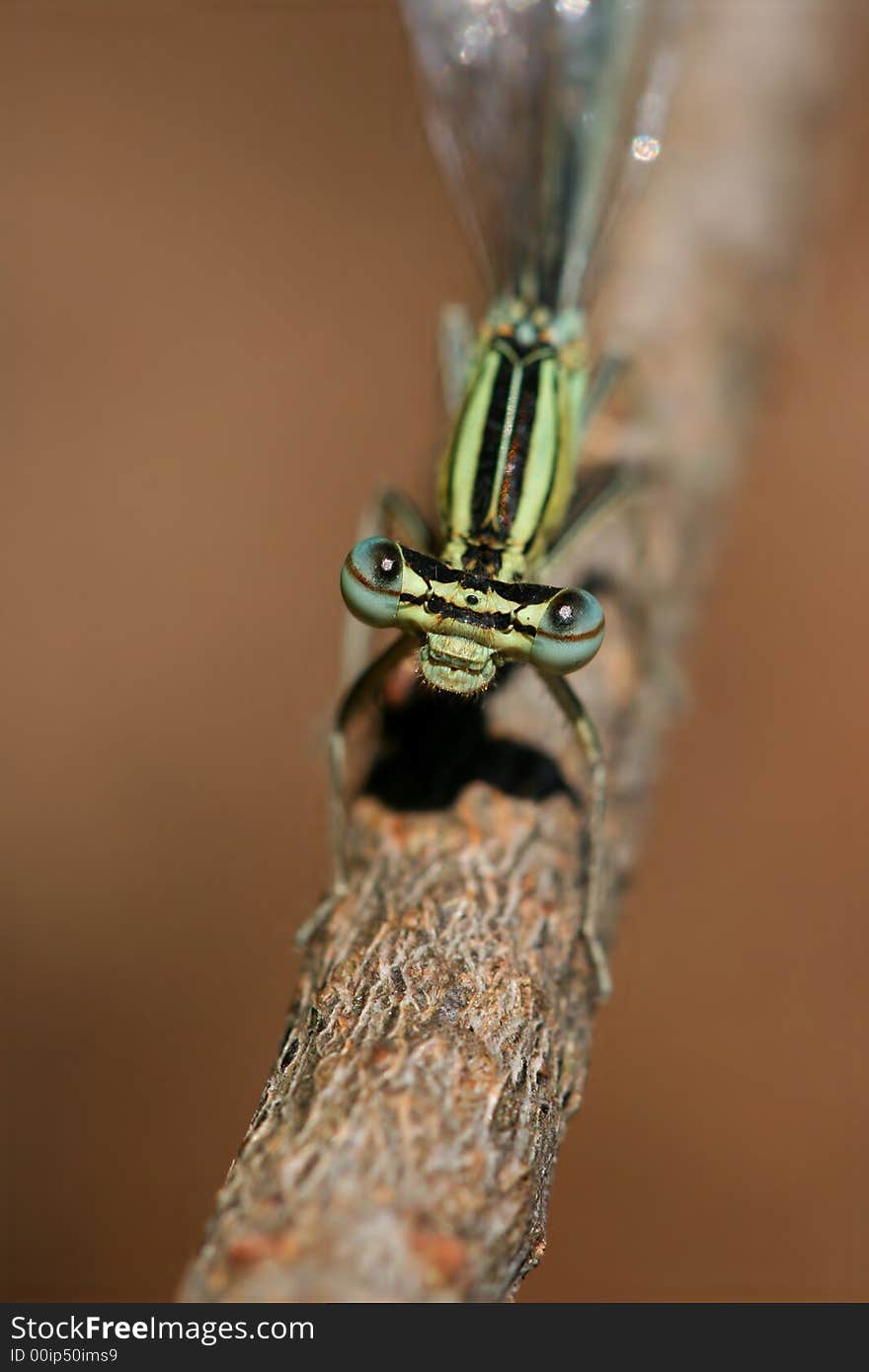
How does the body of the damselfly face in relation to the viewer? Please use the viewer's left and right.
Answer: facing the viewer
